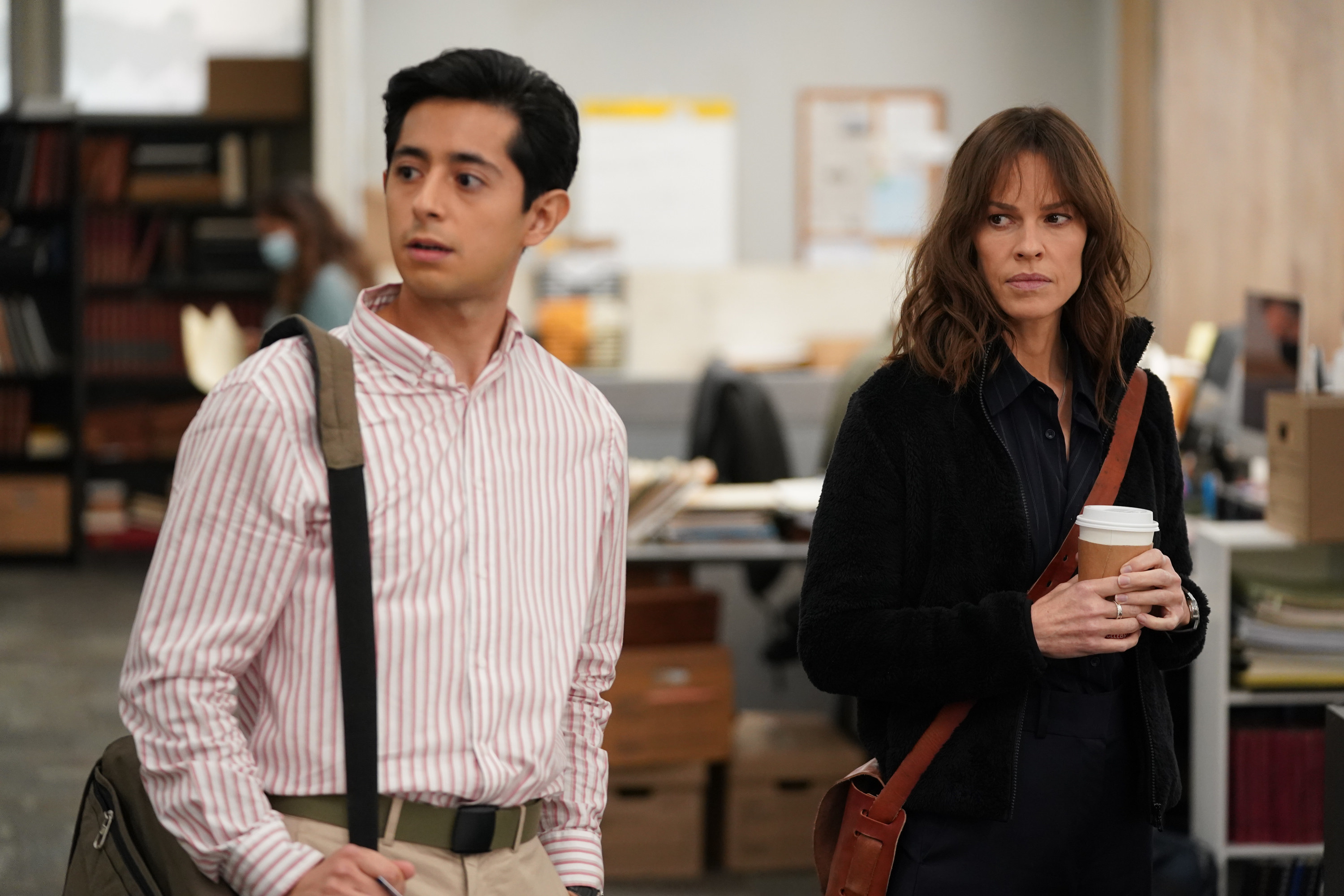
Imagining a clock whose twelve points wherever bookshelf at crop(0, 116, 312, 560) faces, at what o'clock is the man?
The man is roughly at 12 o'clock from the bookshelf.

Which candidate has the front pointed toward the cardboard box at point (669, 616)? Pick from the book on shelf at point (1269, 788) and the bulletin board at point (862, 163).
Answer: the bulletin board

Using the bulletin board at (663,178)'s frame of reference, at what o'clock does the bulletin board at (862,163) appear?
the bulletin board at (862,163) is roughly at 9 o'clock from the bulletin board at (663,178).

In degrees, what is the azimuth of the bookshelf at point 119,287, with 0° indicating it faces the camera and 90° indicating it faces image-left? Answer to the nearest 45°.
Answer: approximately 0°

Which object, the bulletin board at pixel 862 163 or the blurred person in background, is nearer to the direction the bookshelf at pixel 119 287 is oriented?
the blurred person in background
